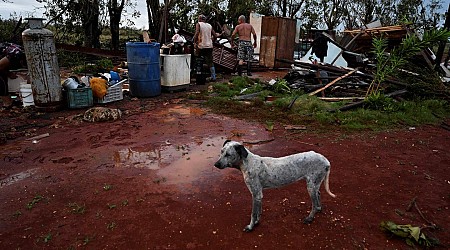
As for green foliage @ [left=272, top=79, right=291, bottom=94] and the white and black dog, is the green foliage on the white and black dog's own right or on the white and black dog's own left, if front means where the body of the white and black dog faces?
on the white and black dog's own right

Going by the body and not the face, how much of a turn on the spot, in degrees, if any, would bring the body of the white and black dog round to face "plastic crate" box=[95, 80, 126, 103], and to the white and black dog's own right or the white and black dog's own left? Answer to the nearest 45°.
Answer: approximately 45° to the white and black dog's own right

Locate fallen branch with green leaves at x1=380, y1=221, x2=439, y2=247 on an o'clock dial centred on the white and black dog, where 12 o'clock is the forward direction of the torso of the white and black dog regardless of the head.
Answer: The fallen branch with green leaves is roughly at 6 o'clock from the white and black dog.

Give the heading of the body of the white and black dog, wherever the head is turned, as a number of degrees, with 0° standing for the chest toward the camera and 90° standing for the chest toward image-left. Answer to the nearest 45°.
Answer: approximately 90°

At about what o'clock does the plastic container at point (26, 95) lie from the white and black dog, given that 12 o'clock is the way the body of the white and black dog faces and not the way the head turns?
The plastic container is roughly at 1 o'clock from the white and black dog.

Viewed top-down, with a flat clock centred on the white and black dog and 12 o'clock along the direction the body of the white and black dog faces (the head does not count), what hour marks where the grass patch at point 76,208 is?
The grass patch is roughly at 12 o'clock from the white and black dog.

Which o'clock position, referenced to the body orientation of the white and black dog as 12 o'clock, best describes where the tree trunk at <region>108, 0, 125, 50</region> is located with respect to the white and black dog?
The tree trunk is roughly at 2 o'clock from the white and black dog.
